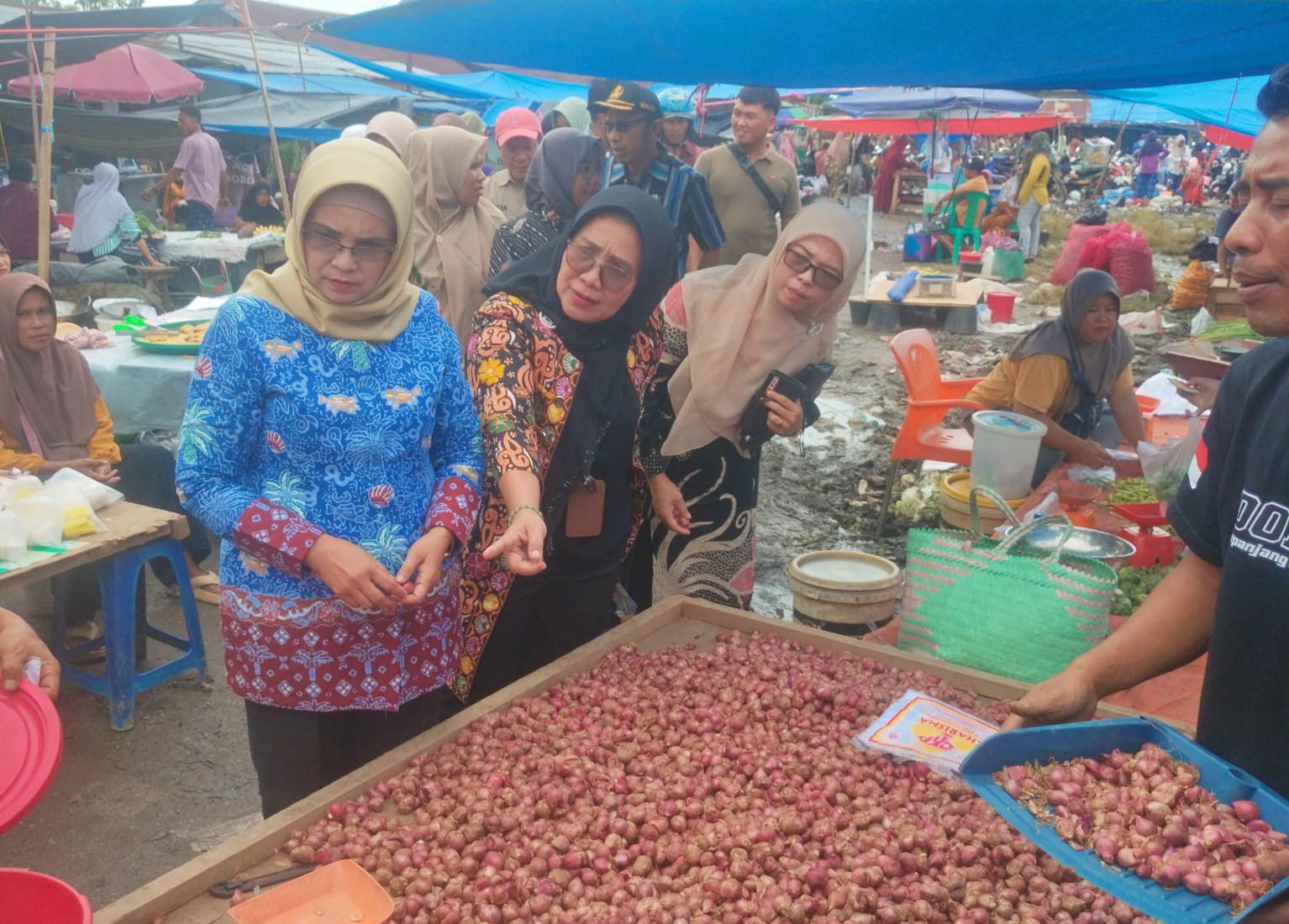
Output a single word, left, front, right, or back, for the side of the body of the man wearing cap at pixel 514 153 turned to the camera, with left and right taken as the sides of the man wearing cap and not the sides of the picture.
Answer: front

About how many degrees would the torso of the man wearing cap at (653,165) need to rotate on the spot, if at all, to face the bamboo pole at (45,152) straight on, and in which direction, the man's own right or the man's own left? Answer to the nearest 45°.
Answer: approximately 45° to the man's own right

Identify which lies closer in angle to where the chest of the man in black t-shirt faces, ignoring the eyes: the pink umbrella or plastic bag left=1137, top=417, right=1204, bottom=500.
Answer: the pink umbrella

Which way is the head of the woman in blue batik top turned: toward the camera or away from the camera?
toward the camera

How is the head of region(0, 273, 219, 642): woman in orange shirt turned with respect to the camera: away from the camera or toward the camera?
toward the camera

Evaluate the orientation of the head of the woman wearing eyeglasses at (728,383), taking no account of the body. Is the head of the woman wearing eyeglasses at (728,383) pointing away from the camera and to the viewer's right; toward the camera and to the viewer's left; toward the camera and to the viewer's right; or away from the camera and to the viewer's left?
toward the camera and to the viewer's left

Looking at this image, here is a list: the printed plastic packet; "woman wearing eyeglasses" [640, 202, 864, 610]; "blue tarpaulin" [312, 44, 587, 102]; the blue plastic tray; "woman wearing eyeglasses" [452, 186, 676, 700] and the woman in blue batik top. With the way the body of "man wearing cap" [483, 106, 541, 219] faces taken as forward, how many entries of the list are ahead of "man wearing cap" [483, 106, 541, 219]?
5

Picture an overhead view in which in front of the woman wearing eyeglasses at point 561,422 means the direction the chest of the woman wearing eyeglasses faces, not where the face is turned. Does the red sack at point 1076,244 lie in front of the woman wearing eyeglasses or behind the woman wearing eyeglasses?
behind

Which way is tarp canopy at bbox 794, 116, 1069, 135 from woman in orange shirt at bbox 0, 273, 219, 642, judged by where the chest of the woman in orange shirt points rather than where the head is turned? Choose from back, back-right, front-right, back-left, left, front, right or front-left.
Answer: left

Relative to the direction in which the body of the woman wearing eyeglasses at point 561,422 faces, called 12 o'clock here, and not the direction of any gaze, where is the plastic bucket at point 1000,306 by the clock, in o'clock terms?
The plastic bucket is roughly at 7 o'clock from the woman wearing eyeglasses.

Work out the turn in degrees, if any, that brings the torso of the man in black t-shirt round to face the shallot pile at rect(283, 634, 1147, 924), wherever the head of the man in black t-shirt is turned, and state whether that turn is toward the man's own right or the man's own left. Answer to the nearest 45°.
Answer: approximately 45° to the man's own right

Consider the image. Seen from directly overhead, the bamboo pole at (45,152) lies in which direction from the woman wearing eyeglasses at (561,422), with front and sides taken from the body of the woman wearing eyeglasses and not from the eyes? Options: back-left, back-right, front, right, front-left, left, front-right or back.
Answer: back-right

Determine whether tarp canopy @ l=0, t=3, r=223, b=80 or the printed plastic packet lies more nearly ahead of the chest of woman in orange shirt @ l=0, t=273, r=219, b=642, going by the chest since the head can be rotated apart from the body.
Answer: the printed plastic packet

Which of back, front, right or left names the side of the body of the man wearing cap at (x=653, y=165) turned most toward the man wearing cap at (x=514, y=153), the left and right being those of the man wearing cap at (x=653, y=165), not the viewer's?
right

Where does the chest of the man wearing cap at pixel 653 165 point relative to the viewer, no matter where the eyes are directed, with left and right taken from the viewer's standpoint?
facing the viewer and to the left of the viewer

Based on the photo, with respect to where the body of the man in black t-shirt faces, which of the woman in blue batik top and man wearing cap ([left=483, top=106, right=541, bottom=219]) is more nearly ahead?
the woman in blue batik top
